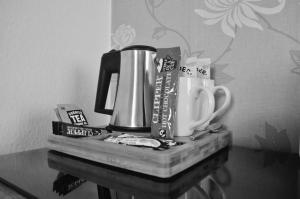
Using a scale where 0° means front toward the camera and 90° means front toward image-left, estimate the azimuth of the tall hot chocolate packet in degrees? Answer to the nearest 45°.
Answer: approximately 0°
